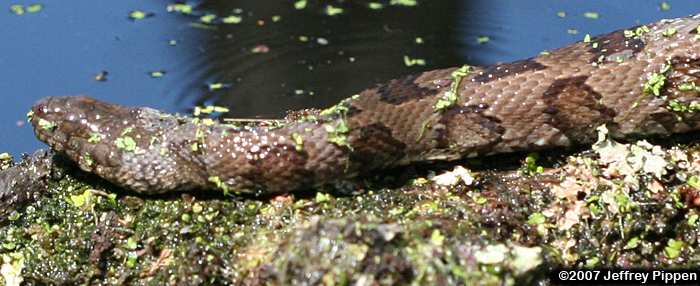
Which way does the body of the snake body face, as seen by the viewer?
to the viewer's left

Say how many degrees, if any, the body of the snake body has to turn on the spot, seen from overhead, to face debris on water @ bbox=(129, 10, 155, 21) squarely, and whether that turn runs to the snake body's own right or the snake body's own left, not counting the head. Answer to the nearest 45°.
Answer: approximately 45° to the snake body's own right

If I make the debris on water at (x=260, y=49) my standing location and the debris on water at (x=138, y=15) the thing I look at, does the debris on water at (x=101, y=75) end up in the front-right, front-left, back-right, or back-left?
front-left

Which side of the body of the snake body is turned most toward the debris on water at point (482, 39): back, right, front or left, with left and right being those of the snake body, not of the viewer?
right

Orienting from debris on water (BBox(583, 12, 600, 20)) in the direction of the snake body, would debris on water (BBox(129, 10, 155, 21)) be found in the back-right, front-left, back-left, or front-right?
front-right

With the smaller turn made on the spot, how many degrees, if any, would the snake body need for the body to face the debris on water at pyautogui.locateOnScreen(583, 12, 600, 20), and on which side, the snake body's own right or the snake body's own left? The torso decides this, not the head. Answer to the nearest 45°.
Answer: approximately 135° to the snake body's own right
